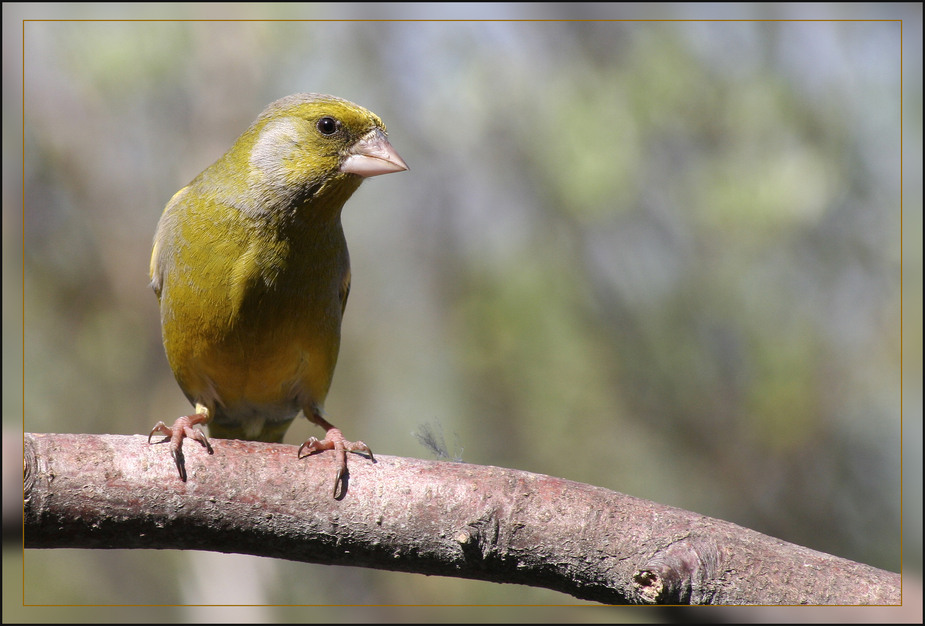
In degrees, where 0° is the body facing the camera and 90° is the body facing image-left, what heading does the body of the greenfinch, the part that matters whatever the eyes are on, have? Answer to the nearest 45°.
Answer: approximately 0°
